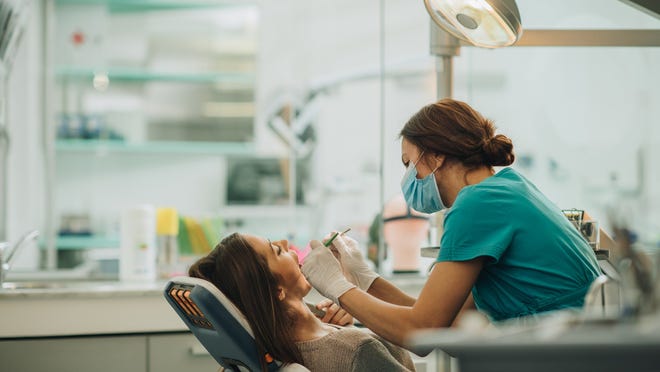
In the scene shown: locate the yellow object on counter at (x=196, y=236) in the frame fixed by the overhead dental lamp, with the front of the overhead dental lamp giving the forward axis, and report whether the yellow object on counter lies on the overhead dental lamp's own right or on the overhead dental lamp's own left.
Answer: on the overhead dental lamp's own right

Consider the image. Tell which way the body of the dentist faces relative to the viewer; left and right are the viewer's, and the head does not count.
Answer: facing to the left of the viewer

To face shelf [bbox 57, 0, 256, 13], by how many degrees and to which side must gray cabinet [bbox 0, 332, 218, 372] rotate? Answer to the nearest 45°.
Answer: approximately 180°

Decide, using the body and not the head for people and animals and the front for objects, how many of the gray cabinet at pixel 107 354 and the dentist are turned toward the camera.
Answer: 1

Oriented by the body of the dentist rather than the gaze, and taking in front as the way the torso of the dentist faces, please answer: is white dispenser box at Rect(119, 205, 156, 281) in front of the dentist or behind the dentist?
in front

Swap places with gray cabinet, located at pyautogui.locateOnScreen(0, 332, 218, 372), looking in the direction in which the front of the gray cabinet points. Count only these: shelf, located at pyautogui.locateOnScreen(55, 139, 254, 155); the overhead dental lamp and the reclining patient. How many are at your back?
1

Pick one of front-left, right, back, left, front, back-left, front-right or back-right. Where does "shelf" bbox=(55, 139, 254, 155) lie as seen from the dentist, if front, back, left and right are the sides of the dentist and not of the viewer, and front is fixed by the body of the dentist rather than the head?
front-right

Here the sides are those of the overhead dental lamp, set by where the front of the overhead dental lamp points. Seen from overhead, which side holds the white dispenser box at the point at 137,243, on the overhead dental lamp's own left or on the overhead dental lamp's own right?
on the overhead dental lamp's own right

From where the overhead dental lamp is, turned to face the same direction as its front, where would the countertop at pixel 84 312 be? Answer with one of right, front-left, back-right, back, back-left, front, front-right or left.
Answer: front-right

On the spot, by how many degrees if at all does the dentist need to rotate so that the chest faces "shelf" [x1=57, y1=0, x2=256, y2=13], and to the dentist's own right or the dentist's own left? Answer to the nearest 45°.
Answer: approximately 45° to the dentist's own right

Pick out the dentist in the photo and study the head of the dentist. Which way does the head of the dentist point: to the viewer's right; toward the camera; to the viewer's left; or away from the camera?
to the viewer's left
